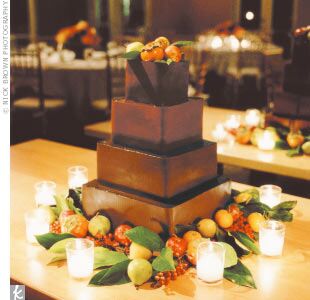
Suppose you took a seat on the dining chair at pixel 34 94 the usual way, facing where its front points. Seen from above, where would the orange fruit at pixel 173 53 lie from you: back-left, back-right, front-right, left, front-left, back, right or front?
back-right

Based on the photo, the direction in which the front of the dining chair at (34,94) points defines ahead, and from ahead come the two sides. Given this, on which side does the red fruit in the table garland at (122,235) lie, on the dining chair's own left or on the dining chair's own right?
on the dining chair's own right

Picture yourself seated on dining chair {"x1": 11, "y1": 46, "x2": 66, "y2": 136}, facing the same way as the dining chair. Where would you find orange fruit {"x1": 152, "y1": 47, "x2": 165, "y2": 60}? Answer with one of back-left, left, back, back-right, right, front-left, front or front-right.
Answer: back-right

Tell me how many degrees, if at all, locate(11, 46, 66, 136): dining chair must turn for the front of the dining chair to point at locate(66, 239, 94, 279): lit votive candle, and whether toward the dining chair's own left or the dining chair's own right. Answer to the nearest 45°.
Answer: approximately 135° to the dining chair's own right

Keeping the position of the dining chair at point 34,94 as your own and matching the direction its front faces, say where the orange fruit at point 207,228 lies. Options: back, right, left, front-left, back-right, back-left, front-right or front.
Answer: back-right

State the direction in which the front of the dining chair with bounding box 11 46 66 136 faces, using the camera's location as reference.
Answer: facing away from the viewer and to the right of the viewer

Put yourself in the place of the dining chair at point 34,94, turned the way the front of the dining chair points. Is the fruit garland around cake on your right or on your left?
on your right

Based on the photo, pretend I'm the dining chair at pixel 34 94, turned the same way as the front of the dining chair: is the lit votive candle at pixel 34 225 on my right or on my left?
on my right

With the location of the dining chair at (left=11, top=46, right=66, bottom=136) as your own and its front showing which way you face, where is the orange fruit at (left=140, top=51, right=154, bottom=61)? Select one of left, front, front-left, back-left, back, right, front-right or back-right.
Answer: back-right

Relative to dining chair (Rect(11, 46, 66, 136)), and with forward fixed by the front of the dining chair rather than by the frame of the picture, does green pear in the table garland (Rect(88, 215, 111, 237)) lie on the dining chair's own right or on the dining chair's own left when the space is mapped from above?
on the dining chair's own right

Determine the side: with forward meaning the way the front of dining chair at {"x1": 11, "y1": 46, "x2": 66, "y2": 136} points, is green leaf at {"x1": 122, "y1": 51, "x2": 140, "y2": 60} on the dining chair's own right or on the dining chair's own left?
on the dining chair's own right

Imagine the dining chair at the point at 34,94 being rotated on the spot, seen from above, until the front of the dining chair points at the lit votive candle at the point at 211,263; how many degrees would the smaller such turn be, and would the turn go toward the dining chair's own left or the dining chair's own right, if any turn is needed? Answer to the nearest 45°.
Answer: approximately 135° to the dining chair's own right

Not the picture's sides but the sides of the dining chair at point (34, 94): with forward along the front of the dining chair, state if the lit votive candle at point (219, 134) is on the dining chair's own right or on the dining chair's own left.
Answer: on the dining chair's own right

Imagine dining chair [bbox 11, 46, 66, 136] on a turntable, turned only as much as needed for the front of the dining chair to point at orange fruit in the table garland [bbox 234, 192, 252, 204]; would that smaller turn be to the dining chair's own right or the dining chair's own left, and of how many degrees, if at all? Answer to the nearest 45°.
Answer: approximately 135° to the dining chair's own right

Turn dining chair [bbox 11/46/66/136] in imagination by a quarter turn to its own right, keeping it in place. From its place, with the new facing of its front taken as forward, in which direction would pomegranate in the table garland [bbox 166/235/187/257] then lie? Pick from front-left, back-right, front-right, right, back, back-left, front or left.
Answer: front-right
